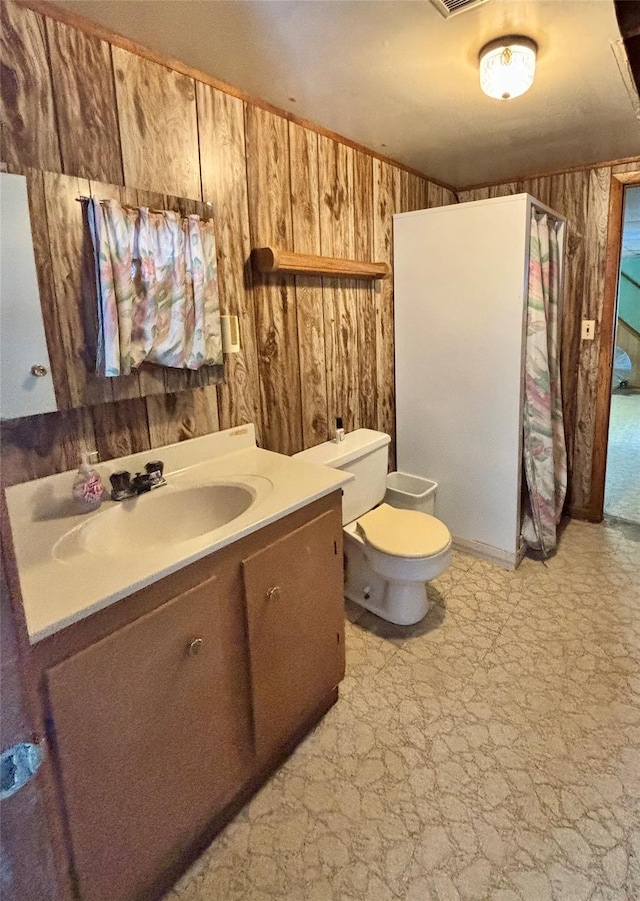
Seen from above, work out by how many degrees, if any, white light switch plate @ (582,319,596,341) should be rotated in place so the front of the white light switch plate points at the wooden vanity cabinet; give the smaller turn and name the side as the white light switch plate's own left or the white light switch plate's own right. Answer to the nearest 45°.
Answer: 0° — it already faces it

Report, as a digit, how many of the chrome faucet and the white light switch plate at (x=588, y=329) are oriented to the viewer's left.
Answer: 0

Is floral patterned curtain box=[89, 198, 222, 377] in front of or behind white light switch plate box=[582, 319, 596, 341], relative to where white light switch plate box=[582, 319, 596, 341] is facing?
in front

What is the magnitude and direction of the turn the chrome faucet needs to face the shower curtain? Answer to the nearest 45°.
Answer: approximately 45° to its left

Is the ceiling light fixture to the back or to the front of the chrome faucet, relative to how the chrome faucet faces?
to the front

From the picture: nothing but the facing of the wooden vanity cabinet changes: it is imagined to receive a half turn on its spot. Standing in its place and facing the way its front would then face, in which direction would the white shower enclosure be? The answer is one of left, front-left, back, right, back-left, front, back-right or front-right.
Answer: right

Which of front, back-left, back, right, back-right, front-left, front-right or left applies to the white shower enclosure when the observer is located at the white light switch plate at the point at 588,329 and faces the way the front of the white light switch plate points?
front-right

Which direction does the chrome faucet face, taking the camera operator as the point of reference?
facing the viewer and to the right of the viewer

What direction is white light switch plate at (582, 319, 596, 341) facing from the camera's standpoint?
toward the camera

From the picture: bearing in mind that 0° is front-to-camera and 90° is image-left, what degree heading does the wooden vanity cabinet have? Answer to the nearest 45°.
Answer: approximately 315°
